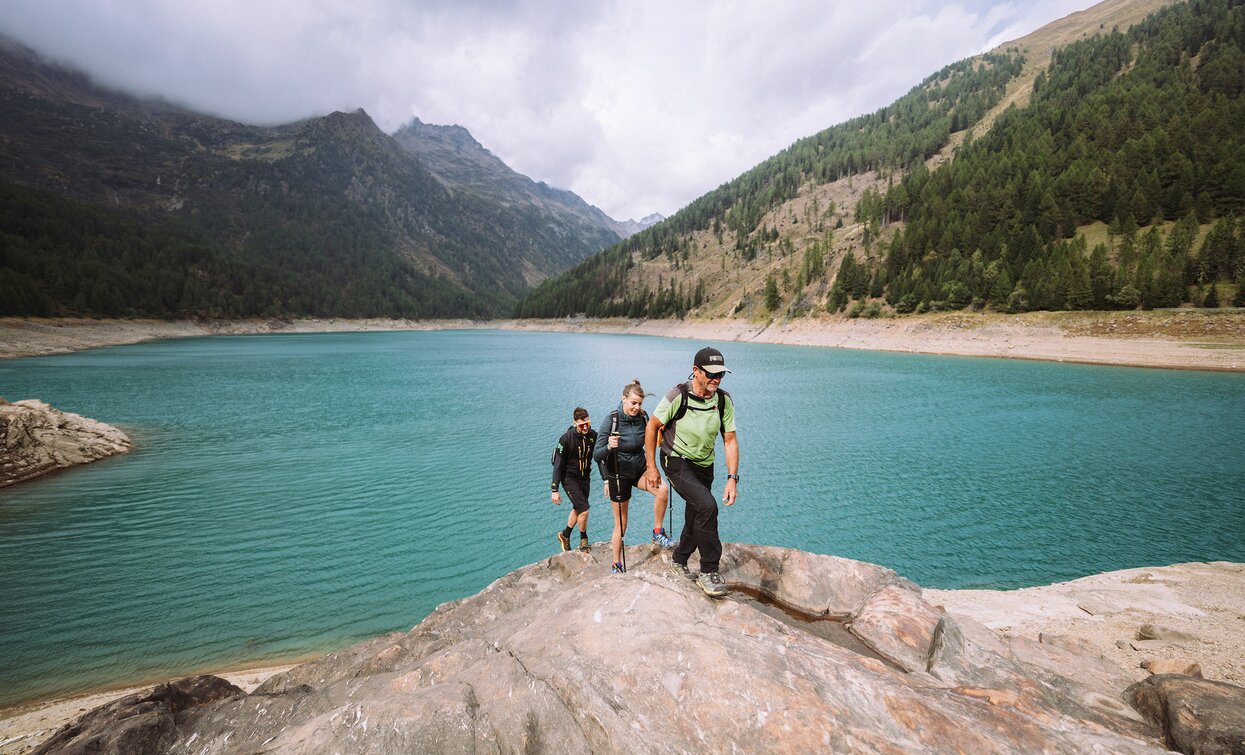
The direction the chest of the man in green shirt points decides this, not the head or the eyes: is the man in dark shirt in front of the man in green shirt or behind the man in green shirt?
behind

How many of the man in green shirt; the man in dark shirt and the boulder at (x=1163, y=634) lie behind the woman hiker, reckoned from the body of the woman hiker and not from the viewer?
1

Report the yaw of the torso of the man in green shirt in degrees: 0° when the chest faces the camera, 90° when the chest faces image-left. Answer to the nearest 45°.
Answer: approximately 315°

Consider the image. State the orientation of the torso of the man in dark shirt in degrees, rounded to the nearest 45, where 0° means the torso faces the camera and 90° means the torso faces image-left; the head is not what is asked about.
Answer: approximately 315°

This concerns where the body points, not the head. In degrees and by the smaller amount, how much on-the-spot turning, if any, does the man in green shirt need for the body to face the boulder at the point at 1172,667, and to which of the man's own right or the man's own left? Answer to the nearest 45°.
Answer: approximately 45° to the man's own left

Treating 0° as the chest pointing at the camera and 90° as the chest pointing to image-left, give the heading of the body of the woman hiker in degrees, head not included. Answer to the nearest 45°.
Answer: approximately 315°

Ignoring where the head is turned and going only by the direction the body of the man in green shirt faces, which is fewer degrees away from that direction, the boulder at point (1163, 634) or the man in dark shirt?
the boulder
